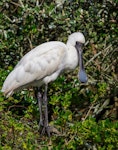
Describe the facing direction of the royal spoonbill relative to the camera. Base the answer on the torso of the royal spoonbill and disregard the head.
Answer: to the viewer's right
